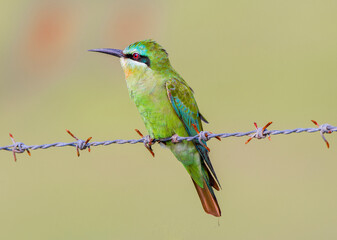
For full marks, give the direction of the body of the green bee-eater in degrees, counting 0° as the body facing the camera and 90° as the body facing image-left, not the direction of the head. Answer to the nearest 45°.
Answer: approximately 45°
